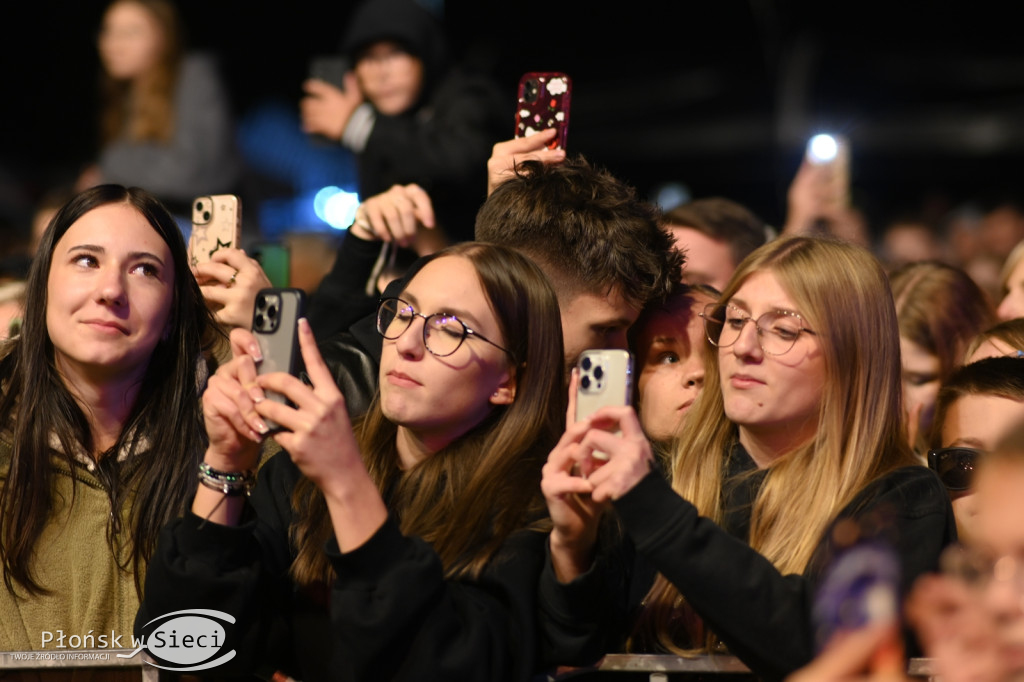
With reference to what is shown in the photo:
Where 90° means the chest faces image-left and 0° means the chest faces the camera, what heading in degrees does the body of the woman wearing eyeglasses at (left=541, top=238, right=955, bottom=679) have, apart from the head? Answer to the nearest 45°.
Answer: approximately 45°

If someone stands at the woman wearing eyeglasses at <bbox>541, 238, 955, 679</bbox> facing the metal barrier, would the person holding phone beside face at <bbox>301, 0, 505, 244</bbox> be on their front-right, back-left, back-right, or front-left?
back-right

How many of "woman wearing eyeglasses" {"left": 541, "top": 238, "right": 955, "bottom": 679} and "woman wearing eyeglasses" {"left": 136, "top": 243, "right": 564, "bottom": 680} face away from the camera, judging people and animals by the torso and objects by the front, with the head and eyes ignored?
0

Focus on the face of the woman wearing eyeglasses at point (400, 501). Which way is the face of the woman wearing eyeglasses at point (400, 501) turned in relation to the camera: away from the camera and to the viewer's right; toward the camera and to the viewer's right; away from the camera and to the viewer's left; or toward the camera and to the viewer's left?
toward the camera and to the viewer's left

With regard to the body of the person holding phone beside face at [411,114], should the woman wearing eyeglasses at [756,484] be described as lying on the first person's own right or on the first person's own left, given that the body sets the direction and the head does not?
on the first person's own left

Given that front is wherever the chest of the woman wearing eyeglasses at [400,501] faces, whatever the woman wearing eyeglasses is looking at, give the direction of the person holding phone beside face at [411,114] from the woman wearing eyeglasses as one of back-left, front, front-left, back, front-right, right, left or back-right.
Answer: back-right

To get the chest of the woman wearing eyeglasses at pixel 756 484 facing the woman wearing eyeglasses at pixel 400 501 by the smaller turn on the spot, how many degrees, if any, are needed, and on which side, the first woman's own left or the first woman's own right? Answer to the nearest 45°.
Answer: approximately 45° to the first woman's own right

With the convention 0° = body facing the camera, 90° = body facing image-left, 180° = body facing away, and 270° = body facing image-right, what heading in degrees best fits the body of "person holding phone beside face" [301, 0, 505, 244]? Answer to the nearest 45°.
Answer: approximately 45°

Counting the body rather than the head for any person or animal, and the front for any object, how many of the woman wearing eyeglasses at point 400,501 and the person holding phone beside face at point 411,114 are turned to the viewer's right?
0

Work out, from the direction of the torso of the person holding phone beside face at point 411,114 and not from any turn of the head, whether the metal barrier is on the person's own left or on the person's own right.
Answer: on the person's own left

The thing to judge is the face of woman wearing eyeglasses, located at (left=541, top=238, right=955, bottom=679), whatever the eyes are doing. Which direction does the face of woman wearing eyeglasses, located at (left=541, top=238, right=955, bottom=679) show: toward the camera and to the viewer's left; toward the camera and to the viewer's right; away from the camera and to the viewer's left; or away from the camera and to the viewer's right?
toward the camera and to the viewer's left
